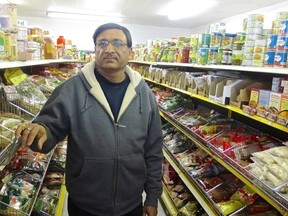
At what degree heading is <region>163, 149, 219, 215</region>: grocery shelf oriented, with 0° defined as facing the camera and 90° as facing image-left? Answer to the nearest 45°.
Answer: approximately 45°

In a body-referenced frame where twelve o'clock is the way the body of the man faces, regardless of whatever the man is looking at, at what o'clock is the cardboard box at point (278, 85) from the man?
The cardboard box is roughly at 9 o'clock from the man.

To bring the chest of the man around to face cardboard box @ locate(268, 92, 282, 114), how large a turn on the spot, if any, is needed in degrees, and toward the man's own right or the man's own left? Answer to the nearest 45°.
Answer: approximately 90° to the man's own left

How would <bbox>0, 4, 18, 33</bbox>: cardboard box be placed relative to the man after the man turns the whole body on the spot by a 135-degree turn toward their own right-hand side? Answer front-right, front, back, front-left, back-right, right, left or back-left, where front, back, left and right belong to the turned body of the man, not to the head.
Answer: front

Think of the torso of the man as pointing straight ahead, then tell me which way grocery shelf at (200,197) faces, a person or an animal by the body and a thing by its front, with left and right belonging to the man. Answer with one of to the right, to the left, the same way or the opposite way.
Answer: to the right

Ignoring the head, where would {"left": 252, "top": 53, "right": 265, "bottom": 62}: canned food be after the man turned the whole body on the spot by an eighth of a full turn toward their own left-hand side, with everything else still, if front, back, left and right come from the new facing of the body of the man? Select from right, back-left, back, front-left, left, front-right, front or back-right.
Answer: front-left

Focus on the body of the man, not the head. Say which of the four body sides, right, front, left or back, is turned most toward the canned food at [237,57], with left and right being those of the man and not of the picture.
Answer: left

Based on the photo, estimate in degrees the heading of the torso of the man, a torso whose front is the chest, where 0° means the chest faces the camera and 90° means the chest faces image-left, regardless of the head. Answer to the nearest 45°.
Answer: approximately 0°

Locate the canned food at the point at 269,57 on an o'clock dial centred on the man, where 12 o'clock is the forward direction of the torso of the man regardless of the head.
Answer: The canned food is roughly at 9 o'clock from the man.

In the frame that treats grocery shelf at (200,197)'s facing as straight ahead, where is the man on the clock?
The man is roughly at 12 o'clock from the grocery shelf.
